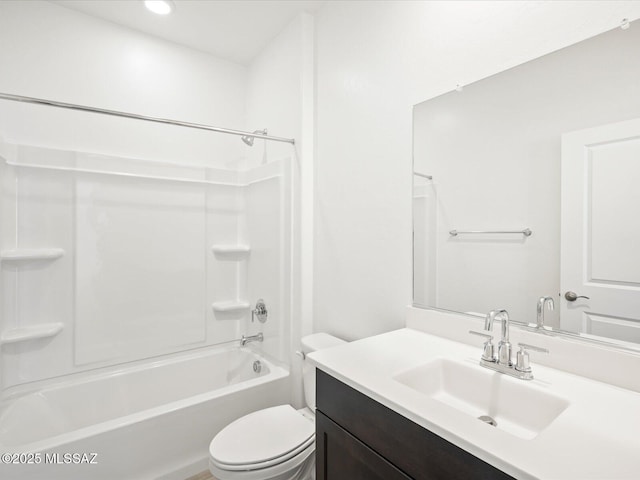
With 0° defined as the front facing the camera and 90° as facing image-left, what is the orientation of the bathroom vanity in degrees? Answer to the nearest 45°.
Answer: approximately 45°

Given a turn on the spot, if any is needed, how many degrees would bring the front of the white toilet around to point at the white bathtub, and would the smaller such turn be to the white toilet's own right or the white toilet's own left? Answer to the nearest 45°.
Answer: approximately 90° to the white toilet's own right

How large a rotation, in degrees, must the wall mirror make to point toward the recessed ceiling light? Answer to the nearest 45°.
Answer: approximately 45° to its right

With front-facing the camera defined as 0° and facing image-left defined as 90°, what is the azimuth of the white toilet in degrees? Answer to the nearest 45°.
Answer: approximately 45°

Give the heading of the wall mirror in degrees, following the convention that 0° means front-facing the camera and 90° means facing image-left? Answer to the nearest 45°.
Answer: approximately 45°

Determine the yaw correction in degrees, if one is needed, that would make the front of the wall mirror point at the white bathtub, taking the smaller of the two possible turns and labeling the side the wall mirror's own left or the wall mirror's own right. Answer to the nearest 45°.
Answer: approximately 45° to the wall mirror's own right
